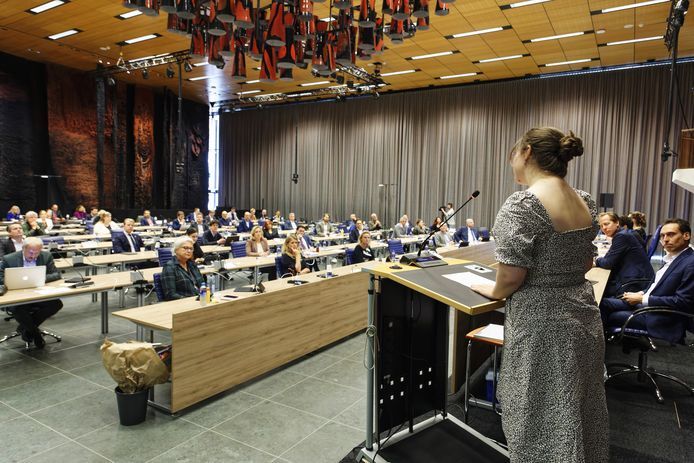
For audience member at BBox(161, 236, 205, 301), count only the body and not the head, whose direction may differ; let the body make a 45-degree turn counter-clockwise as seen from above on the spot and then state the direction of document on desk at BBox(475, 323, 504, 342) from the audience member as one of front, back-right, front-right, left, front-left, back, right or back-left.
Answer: front-right

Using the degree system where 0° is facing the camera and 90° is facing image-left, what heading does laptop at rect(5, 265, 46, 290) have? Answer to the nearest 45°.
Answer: approximately 180°

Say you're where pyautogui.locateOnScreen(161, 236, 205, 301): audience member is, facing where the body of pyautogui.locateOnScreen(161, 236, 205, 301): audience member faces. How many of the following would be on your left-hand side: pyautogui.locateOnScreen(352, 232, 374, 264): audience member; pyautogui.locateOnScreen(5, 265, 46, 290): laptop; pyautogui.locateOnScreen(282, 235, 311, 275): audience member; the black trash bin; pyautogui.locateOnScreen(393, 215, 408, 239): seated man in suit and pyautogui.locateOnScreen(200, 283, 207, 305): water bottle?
3

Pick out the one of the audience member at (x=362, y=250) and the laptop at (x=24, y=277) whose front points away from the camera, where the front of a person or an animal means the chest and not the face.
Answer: the laptop

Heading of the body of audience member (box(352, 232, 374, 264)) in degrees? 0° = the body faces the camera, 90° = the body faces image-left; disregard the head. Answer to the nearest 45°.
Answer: approximately 315°

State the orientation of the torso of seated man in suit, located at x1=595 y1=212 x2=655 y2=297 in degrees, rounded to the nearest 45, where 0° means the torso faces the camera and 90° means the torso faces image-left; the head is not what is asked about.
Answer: approximately 90°

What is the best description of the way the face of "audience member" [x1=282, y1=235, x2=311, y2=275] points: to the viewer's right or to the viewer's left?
to the viewer's right

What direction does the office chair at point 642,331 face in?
to the viewer's left

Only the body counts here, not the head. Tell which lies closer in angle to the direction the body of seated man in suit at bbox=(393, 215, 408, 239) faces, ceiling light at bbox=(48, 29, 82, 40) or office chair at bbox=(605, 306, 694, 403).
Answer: the office chair

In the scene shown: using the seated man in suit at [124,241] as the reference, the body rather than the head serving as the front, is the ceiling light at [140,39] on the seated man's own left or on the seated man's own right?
on the seated man's own left

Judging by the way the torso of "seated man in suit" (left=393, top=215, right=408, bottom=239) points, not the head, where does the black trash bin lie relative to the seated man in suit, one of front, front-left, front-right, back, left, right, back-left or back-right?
front-right

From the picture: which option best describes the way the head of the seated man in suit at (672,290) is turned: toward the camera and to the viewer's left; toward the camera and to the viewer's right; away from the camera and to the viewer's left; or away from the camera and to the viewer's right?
toward the camera and to the viewer's left

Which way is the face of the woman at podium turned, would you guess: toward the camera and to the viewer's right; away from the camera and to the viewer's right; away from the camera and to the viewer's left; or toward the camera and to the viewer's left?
away from the camera and to the viewer's left

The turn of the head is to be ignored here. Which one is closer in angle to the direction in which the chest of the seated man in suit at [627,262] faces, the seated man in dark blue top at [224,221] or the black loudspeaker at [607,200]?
the seated man in dark blue top

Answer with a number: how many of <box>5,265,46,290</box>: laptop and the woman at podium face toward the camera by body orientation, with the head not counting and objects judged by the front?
0

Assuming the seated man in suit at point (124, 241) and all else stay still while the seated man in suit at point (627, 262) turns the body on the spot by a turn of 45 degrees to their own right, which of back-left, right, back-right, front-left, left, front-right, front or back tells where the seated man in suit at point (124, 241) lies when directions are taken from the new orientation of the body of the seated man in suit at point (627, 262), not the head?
front-left
